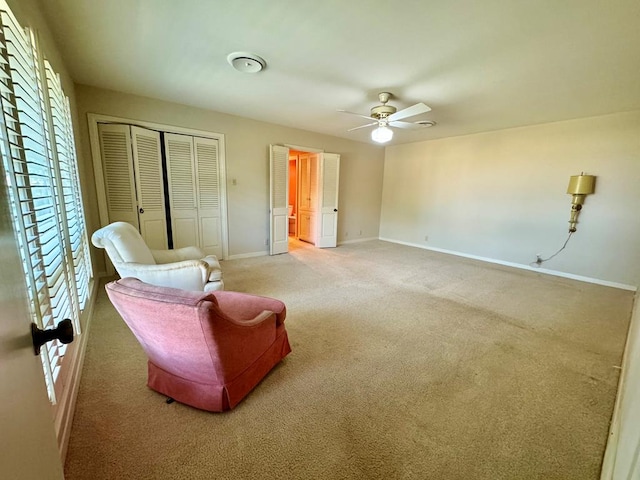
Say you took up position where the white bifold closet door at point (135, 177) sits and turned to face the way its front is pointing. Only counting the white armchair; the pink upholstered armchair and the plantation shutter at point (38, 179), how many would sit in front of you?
3

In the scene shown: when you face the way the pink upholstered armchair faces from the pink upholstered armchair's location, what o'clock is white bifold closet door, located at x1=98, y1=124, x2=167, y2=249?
The white bifold closet door is roughly at 10 o'clock from the pink upholstered armchair.

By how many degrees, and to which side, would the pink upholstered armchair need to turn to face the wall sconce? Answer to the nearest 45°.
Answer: approximately 45° to its right

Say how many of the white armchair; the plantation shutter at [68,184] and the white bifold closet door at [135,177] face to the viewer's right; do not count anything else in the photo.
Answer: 2

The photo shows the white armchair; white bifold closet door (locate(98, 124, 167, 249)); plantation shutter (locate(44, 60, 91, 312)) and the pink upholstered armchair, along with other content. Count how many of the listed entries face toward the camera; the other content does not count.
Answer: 1

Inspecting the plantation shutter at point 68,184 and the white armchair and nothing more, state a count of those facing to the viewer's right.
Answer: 2

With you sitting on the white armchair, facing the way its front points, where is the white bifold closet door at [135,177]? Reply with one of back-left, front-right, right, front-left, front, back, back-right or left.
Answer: left

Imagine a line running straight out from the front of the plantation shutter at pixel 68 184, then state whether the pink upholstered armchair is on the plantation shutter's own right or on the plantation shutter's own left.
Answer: on the plantation shutter's own right

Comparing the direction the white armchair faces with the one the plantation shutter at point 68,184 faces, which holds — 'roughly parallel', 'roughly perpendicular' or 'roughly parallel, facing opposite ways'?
roughly parallel

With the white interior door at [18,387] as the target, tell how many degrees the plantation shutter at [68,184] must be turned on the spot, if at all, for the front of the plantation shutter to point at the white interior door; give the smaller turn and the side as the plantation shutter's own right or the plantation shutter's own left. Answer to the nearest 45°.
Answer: approximately 90° to the plantation shutter's own right

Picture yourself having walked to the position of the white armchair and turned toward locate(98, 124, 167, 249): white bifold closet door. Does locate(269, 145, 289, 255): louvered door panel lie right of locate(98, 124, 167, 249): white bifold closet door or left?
right

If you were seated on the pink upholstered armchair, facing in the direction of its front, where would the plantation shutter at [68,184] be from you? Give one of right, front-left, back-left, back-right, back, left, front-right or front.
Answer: left

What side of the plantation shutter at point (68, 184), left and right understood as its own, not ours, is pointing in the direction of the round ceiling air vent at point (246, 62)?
front

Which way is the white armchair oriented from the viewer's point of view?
to the viewer's right

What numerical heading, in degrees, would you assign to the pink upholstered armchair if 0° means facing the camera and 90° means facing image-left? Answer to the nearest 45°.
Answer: approximately 225°

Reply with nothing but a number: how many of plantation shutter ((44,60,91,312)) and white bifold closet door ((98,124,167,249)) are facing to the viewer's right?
1

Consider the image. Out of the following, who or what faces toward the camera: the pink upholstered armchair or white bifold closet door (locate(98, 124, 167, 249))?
the white bifold closet door

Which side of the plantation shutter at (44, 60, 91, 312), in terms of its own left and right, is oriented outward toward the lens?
right

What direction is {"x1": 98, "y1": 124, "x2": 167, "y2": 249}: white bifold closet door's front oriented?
toward the camera
